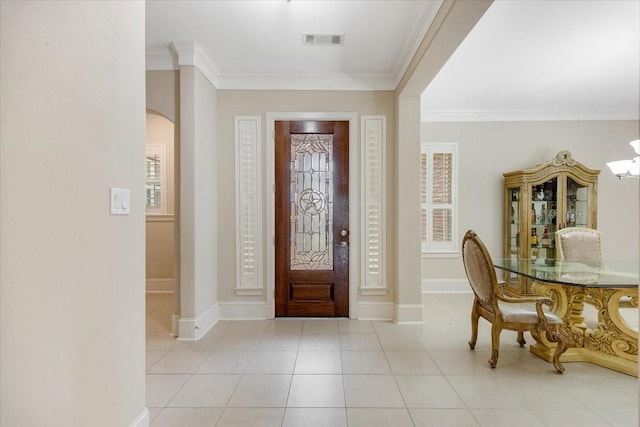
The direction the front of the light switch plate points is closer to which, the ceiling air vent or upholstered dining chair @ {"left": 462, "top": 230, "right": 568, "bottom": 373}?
the upholstered dining chair

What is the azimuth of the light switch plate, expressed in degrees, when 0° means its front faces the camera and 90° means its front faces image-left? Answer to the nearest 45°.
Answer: approximately 315°

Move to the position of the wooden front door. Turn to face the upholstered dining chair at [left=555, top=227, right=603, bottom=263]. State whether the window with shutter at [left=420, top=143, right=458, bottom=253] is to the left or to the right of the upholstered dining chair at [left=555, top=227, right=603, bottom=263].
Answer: left

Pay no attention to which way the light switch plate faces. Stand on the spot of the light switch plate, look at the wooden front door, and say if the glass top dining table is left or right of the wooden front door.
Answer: right

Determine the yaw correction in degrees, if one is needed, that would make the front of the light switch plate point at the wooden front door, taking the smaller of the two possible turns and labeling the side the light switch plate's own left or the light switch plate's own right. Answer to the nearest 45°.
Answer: approximately 90° to the light switch plate's own left

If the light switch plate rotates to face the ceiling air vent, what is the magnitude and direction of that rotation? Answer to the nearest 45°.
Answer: approximately 90° to its left

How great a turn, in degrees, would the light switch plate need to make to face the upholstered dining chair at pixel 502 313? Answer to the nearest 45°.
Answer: approximately 45° to its left

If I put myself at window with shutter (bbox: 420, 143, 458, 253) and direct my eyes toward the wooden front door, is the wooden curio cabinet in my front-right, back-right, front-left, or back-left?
back-left

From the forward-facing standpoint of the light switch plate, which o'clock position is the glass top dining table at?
The glass top dining table is roughly at 11 o'clock from the light switch plate.

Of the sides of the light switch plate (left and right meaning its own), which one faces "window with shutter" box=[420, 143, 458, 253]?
left

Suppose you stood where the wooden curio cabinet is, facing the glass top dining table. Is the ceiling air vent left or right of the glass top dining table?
right
